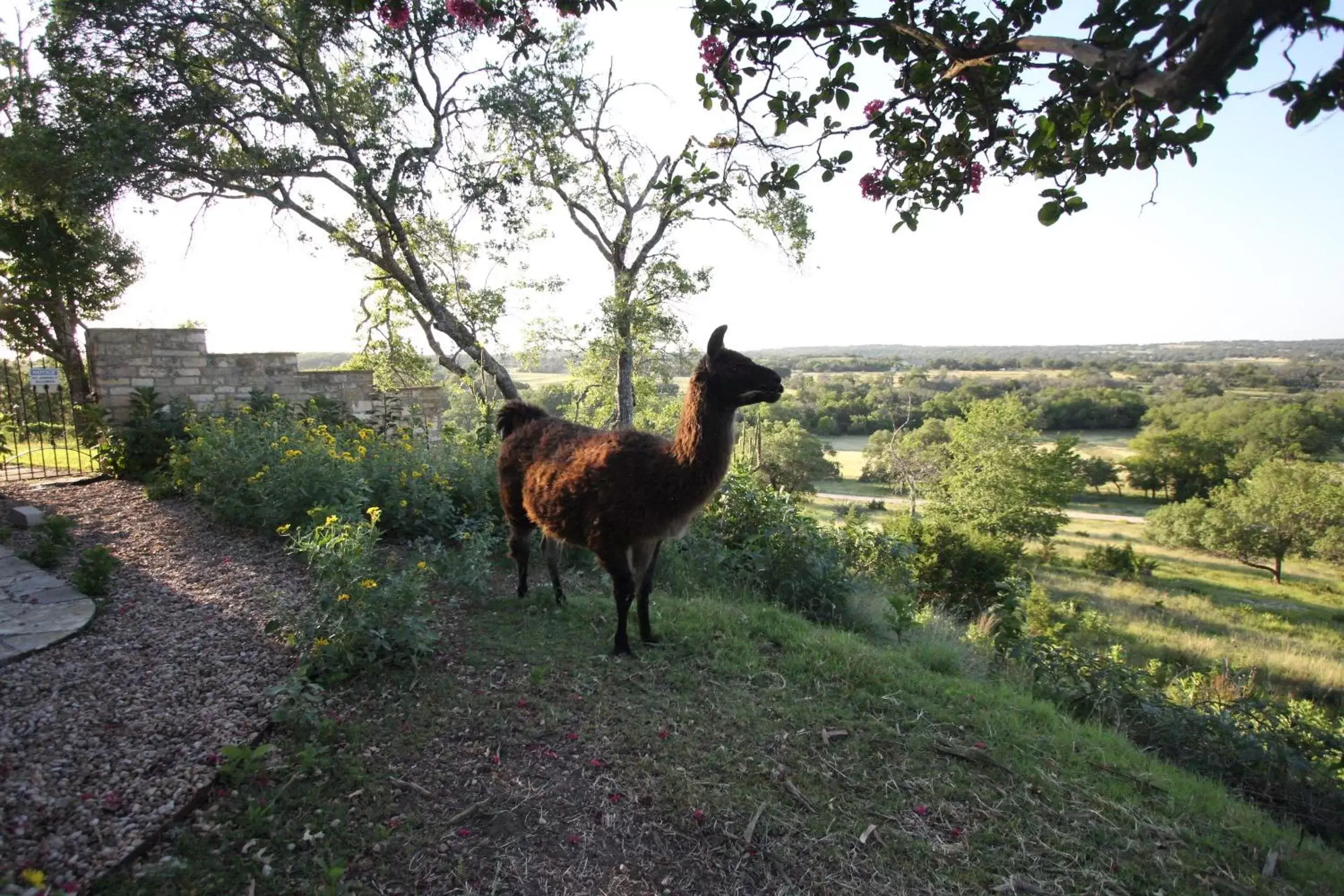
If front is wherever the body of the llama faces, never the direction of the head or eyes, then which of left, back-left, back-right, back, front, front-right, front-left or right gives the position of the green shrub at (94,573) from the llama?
back-right

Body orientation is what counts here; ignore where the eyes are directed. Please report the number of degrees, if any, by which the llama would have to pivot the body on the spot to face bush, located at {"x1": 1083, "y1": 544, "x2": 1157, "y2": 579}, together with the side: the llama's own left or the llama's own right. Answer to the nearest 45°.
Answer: approximately 90° to the llama's own left

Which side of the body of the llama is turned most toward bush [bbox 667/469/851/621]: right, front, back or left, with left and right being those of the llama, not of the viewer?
left

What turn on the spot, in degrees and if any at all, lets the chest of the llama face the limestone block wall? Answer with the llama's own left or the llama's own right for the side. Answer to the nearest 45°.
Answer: approximately 180°

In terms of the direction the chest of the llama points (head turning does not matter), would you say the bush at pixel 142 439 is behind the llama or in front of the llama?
behind

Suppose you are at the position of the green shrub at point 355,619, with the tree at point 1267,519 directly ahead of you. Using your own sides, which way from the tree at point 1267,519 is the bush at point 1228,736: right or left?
right

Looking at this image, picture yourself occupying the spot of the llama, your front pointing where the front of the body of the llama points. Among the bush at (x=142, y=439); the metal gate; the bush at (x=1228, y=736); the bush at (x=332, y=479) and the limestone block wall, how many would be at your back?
4

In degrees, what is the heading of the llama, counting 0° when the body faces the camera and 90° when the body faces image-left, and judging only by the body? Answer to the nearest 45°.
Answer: approximately 315°
